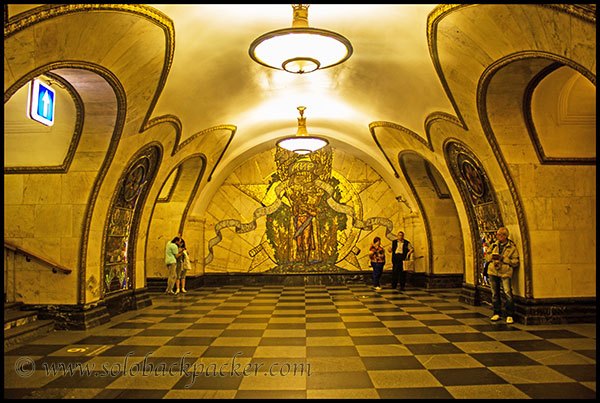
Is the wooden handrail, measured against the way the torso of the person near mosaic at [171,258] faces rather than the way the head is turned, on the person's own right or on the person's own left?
on the person's own right

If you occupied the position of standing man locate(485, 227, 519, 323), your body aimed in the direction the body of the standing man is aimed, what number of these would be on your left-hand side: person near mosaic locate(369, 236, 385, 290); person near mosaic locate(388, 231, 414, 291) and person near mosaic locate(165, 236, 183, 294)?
0

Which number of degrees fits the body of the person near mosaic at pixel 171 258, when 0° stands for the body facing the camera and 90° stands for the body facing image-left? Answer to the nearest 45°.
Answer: approximately 270°

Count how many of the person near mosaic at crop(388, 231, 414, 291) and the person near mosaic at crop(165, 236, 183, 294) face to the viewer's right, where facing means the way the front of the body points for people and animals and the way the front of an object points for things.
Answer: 1

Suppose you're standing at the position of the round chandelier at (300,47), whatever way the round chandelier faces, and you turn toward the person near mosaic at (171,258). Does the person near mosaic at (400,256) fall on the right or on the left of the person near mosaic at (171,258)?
right

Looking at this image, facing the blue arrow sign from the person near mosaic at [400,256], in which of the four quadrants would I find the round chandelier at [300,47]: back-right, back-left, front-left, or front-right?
front-left

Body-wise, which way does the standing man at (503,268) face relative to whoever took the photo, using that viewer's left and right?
facing the viewer and to the left of the viewer

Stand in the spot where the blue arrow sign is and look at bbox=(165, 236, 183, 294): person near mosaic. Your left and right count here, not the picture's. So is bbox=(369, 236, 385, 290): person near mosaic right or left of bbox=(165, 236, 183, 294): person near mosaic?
right

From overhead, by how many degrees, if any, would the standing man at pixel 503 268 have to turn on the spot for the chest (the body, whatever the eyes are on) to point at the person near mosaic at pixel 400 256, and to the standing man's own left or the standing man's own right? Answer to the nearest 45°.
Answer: approximately 90° to the standing man's own right

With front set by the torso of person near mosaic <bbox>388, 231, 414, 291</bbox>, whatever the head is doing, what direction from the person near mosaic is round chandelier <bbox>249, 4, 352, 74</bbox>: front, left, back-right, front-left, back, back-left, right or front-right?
front

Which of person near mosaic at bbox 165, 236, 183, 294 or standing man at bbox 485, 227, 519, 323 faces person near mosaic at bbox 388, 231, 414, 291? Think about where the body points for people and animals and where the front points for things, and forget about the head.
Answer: person near mosaic at bbox 165, 236, 183, 294

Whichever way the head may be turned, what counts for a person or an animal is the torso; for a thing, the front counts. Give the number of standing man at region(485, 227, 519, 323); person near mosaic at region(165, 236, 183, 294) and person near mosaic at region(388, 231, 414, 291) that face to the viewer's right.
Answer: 1

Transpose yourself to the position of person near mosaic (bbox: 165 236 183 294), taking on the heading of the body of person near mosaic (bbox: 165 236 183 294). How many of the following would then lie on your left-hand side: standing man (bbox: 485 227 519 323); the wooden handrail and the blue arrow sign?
0

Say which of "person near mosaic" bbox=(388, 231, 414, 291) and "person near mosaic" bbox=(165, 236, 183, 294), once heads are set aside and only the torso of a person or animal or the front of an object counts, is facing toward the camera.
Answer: "person near mosaic" bbox=(388, 231, 414, 291)

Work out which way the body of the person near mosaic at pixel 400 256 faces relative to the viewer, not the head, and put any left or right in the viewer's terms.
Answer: facing the viewer
